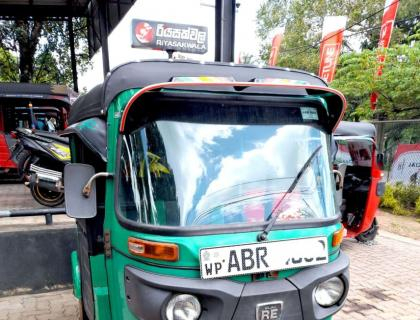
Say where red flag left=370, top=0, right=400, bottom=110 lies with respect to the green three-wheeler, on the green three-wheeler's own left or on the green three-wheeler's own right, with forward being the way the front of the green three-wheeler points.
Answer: on the green three-wheeler's own left

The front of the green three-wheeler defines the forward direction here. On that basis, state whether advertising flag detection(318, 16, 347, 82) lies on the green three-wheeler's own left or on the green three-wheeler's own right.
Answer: on the green three-wheeler's own left

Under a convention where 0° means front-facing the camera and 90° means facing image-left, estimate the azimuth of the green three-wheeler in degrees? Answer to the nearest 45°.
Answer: approximately 315°

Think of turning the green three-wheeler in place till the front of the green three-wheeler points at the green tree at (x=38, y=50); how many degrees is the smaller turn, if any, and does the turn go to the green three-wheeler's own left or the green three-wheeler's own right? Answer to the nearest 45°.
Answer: approximately 180°

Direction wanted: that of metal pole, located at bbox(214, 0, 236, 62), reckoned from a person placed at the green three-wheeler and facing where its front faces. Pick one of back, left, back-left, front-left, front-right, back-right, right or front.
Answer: back-left
